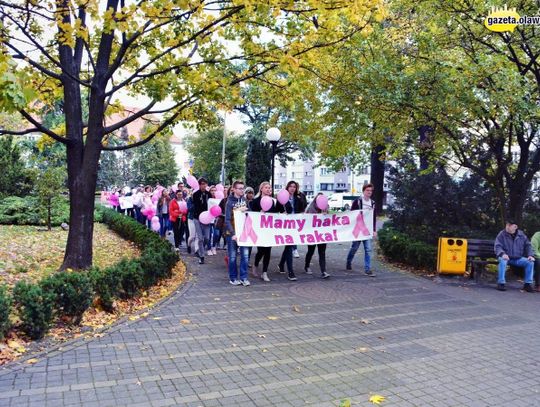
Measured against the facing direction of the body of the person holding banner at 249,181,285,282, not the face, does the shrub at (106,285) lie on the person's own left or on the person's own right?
on the person's own right

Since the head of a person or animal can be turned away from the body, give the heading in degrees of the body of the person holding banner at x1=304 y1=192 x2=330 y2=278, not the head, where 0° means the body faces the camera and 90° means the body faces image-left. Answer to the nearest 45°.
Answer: approximately 315°

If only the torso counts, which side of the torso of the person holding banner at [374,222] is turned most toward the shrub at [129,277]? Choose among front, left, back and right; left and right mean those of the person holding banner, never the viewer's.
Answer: right

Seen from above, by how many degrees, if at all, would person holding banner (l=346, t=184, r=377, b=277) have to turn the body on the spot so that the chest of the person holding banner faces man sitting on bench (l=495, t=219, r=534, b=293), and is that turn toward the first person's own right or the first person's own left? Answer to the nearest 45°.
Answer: approximately 45° to the first person's own left
